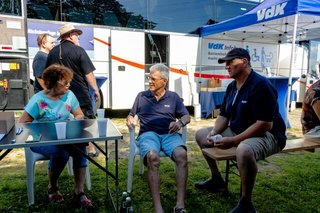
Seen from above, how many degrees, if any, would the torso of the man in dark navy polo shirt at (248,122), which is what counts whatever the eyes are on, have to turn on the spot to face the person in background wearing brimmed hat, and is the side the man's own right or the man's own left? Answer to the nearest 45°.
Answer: approximately 45° to the man's own right

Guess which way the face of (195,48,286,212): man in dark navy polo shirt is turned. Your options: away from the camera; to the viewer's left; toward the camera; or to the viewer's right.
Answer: to the viewer's left

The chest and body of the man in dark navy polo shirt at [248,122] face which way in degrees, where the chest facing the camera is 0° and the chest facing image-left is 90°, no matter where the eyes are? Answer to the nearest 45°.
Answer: approximately 45°

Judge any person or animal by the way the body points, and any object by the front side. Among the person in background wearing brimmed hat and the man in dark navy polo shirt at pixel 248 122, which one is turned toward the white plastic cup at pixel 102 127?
the man in dark navy polo shirt

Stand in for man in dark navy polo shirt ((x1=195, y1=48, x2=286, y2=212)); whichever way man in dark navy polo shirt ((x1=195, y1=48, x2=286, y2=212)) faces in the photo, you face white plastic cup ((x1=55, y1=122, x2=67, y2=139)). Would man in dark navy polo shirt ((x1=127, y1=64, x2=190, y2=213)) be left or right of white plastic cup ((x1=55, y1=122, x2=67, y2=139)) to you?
right

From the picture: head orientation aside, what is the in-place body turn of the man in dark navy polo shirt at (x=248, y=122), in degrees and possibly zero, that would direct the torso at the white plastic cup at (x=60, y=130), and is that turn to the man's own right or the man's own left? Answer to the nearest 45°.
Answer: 0° — they already face it

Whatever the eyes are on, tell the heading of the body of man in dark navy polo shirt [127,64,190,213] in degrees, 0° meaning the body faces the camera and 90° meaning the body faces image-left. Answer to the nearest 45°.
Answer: approximately 0°

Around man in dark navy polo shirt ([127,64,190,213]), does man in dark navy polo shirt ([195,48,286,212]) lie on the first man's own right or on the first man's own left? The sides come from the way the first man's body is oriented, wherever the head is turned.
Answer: on the first man's own left
